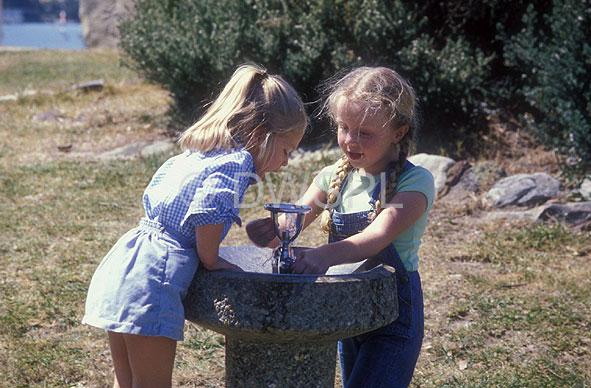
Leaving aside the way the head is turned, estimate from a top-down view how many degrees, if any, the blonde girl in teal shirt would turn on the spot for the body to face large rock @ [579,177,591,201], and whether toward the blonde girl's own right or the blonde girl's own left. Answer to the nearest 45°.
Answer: approximately 180°

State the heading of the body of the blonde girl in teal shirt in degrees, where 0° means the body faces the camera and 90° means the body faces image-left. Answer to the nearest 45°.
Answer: approximately 45°

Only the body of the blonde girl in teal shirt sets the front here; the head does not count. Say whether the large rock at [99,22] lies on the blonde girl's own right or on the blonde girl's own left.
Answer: on the blonde girl's own right

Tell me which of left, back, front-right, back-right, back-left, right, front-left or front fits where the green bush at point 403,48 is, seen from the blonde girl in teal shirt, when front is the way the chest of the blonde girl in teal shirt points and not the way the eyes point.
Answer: back-right

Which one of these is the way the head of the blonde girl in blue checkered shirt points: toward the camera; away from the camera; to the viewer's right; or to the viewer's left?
to the viewer's right
